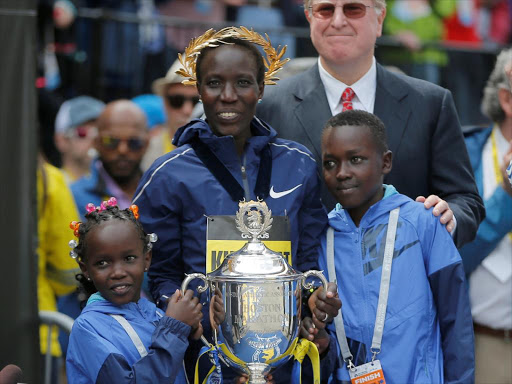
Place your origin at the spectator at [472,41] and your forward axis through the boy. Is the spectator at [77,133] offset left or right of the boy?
right

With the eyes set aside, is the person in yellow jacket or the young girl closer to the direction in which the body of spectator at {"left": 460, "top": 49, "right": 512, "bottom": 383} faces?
the young girl

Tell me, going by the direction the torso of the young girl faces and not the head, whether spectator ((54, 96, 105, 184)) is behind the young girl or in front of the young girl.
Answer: behind

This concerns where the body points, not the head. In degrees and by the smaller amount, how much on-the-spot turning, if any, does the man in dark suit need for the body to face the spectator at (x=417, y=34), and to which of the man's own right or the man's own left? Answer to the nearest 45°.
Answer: approximately 180°

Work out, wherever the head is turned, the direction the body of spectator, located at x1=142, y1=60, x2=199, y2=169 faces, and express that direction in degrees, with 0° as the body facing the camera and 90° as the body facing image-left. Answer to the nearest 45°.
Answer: approximately 315°

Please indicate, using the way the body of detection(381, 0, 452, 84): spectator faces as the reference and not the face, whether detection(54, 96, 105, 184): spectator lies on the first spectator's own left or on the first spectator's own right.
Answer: on the first spectator's own right
